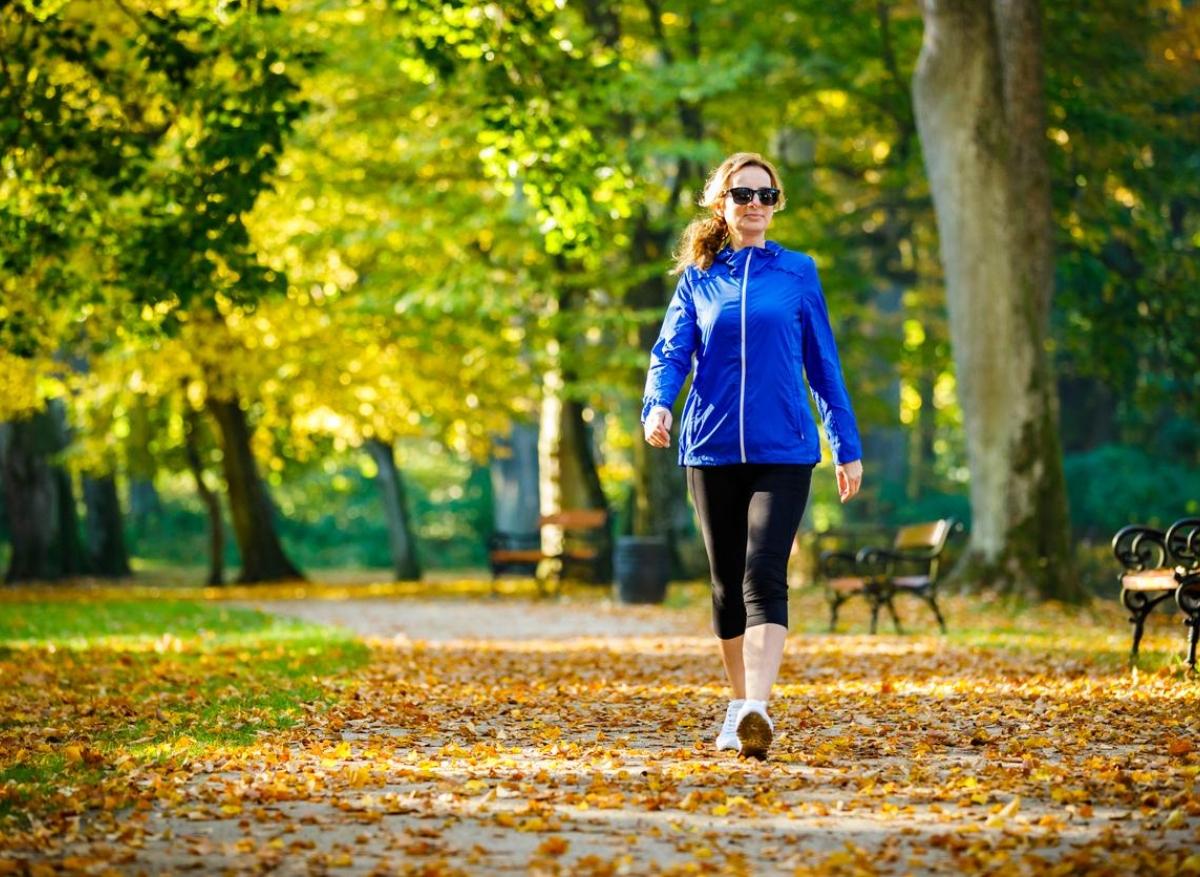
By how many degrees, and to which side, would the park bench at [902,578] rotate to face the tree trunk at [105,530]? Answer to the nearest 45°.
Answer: approximately 90° to its right

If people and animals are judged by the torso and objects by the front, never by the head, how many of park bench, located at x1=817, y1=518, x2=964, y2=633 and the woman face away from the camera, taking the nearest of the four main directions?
0

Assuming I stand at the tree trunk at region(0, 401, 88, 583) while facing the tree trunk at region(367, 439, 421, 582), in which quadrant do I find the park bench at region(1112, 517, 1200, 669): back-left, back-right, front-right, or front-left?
front-right

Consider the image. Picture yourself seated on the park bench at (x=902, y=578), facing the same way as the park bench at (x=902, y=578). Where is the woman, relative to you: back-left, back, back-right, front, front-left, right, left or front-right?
front-left

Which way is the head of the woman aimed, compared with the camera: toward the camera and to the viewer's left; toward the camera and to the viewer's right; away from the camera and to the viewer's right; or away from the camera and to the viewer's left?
toward the camera and to the viewer's right

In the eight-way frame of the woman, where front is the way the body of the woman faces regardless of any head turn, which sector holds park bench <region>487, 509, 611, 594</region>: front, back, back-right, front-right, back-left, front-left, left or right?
back

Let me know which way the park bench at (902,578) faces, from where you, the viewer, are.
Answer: facing the viewer and to the left of the viewer

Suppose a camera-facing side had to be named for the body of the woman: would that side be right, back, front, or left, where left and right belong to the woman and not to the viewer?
front

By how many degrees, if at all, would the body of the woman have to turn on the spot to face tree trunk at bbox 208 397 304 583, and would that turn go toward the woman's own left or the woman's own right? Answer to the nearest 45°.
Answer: approximately 180°

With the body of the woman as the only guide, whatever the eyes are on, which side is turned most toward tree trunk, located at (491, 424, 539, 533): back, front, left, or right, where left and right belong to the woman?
back

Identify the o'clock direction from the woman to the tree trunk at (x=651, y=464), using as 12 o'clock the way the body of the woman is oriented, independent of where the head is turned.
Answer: The tree trunk is roughly at 6 o'clock from the woman.

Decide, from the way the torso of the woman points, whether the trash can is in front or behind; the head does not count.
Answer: behind

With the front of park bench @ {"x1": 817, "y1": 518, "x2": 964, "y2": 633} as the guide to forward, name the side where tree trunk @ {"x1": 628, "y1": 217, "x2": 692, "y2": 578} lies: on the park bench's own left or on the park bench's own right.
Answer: on the park bench's own right

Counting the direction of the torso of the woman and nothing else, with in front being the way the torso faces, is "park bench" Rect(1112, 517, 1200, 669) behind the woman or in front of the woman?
behind
